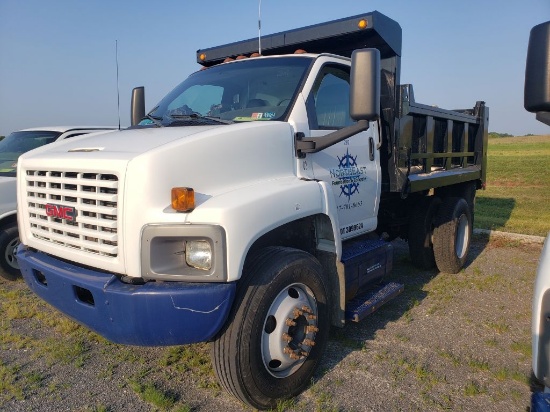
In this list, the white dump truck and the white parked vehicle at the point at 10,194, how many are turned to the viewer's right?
0

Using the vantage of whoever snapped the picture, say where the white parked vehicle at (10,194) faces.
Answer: facing the viewer and to the left of the viewer

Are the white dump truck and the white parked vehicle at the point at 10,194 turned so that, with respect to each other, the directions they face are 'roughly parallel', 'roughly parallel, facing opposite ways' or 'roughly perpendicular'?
roughly parallel

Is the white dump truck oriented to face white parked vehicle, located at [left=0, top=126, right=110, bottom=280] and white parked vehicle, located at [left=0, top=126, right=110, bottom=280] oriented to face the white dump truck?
no

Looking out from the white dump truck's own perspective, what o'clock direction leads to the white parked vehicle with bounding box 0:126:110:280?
The white parked vehicle is roughly at 3 o'clock from the white dump truck.

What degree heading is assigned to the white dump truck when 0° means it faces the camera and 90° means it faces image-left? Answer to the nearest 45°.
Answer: approximately 45°

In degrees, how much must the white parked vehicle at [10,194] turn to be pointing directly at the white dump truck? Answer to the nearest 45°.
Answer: approximately 90° to its left
